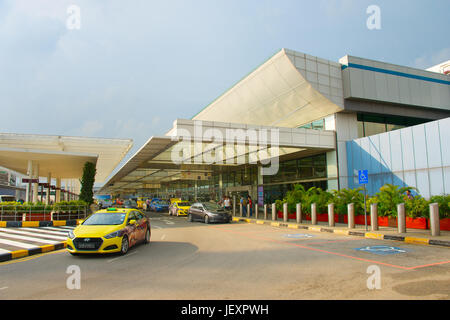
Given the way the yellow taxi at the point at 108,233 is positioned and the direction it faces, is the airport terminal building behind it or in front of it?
behind

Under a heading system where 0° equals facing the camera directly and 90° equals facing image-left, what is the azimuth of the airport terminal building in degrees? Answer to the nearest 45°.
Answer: approximately 45°

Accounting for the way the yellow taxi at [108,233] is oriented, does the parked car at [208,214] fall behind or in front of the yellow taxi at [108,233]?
behind

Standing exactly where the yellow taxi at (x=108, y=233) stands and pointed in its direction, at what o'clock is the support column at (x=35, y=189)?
The support column is roughly at 4 o'clock from the yellow taxi.

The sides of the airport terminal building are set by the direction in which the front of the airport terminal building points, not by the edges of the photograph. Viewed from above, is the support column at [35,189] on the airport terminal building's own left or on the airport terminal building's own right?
on the airport terminal building's own right
